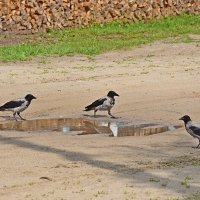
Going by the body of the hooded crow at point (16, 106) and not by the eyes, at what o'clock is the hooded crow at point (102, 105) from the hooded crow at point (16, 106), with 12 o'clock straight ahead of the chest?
the hooded crow at point (102, 105) is roughly at 12 o'clock from the hooded crow at point (16, 106).

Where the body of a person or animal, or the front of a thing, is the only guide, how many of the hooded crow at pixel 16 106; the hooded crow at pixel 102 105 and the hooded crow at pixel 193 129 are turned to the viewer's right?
2

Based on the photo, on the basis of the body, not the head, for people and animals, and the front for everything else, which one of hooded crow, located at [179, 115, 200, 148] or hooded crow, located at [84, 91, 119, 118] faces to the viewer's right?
hooded crow, located at [84, 91, 119, 118]

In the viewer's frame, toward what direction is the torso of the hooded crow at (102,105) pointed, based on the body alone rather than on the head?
to the viewer's right

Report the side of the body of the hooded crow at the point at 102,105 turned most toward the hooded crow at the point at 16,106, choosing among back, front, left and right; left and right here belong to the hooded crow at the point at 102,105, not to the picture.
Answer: back

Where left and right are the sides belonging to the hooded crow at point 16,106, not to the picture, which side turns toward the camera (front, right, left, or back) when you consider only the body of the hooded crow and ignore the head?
right

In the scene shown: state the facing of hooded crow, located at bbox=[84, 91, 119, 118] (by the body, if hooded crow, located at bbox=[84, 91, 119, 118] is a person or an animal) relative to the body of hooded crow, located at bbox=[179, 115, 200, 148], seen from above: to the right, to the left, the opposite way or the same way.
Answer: the opposite way

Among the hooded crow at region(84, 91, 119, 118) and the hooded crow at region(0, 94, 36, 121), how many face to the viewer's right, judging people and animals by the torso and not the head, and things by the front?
2

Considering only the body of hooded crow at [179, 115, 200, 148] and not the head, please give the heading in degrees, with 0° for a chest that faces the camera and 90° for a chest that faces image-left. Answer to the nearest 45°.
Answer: approximately 90°

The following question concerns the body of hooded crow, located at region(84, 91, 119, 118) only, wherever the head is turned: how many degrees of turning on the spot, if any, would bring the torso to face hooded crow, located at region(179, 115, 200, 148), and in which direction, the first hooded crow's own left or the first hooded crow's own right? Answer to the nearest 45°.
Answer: approximately 45° to the first hooded crow's own right

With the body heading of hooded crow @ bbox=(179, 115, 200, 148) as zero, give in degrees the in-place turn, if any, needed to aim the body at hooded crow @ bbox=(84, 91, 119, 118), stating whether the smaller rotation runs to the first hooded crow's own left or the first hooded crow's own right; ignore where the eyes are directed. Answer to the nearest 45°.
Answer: approximately 45° to the first hooded crow's own right
